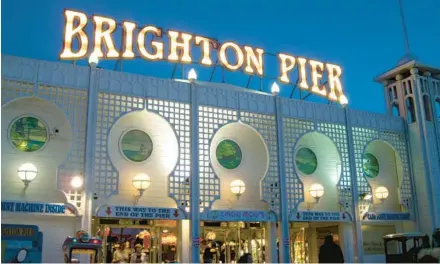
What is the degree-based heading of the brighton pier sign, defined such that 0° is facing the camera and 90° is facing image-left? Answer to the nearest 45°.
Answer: approximately 315°

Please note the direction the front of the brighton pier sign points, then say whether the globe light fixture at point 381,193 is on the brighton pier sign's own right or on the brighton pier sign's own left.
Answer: on the brighton pier sign's own left
